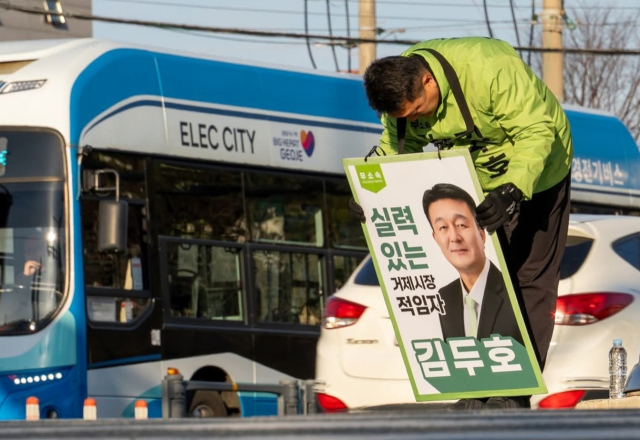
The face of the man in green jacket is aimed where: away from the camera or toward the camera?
toward the camera

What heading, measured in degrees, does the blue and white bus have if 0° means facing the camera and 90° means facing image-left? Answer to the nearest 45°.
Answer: approximately 45°

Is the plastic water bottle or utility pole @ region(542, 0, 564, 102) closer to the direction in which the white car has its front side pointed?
the utility pole

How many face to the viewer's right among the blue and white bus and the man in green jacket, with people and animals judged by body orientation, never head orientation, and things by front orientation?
0

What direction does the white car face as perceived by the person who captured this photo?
facing away from the viewer and to the right of the viewer

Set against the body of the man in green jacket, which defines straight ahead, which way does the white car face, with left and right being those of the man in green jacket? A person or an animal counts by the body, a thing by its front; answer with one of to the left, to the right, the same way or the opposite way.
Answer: the opposite way

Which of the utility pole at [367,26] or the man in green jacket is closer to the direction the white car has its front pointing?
the utility pole
